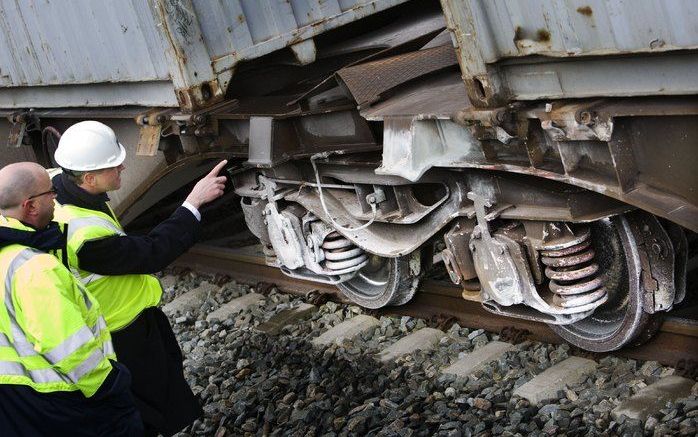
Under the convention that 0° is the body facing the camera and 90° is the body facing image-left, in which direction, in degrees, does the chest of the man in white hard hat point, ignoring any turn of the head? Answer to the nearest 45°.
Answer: approximately 270°

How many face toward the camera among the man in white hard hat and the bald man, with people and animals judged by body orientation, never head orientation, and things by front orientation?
0

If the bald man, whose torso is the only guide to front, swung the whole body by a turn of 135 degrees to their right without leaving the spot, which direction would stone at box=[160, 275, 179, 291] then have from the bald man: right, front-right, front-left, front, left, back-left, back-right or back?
back

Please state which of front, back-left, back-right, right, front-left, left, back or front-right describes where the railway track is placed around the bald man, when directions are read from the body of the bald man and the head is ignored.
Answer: front

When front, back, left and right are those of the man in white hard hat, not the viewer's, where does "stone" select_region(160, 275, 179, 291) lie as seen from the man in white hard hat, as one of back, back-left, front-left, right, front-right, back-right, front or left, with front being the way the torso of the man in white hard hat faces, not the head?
left

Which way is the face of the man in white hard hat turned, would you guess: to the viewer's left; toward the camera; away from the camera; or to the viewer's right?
to the viewer's right

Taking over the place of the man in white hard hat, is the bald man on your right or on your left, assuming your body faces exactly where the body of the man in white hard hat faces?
on your right

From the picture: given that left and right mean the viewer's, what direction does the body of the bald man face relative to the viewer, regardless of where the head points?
facing away from the viewer and to the right of the viewer

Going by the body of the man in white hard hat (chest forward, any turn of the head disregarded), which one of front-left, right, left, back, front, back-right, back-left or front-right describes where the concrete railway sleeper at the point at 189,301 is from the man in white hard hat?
left

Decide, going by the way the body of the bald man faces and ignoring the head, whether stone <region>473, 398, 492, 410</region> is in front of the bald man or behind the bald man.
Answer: in front

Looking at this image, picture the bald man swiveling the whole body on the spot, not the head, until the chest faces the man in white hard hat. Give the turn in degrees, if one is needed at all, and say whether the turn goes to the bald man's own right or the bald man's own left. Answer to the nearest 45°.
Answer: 0° — they already face them

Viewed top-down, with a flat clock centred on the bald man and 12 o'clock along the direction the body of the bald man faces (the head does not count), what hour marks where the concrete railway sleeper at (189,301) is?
The concrete railway sleeper is roughly at 11 o'clock from the bald man.
